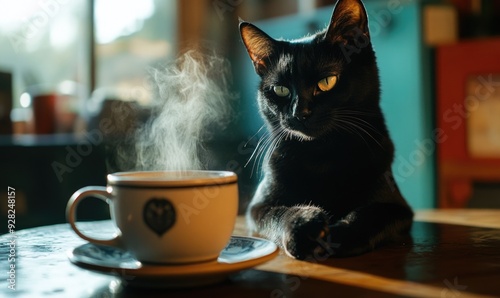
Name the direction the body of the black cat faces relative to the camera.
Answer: toward the camera

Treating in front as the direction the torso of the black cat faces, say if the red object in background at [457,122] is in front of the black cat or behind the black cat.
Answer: behind

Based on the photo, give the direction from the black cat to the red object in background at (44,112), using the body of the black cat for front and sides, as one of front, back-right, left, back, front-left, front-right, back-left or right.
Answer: back-right
